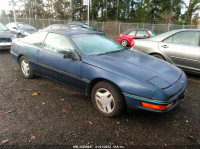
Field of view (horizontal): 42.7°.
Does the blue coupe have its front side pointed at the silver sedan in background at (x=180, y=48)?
no

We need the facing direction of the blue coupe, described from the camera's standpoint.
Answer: facing the viewer and to the right of the viewer

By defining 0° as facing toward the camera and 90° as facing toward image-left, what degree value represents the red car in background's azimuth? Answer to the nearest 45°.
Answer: approximately 315°

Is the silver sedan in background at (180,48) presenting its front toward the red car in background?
no
